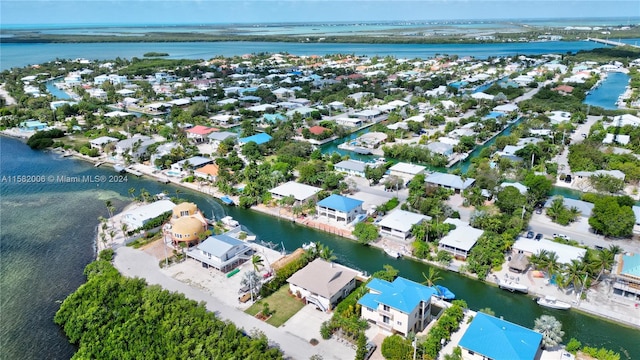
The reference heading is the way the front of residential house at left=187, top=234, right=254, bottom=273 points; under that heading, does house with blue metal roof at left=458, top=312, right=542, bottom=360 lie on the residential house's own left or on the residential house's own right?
on the residential house's own left

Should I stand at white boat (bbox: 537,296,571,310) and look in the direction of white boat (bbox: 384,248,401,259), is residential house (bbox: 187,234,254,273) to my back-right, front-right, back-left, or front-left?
front-left

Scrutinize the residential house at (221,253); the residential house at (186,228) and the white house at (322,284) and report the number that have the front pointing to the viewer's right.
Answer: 0

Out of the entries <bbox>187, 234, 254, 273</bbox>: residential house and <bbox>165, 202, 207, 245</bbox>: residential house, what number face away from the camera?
0

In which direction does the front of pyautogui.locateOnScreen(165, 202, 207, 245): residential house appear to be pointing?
toward the camera

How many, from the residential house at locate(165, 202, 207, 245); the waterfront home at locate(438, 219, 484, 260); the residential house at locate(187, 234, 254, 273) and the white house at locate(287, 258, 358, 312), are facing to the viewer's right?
0

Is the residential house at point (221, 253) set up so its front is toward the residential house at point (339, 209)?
no

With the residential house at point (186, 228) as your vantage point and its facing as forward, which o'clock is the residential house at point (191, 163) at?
the residential house at point (191, 163) is roughly at 6 o'clock from the residential house at point (186, 228).

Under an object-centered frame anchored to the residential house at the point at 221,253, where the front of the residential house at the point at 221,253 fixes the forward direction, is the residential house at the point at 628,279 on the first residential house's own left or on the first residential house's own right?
on the first residential house's own left

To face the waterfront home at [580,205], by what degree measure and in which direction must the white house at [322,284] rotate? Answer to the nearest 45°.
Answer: approximately 180°

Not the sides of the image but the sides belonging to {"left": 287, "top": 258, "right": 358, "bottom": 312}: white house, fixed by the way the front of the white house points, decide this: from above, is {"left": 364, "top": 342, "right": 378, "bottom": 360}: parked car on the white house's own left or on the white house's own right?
on the white house's own left

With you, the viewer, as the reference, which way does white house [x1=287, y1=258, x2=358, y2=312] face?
facing the viewer and to the left of the viewer

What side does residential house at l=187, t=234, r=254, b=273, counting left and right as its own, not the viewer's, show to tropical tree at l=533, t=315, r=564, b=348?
left

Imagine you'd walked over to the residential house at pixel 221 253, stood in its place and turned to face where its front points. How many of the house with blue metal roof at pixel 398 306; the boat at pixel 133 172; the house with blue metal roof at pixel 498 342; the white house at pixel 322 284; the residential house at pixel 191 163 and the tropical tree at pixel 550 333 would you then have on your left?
4

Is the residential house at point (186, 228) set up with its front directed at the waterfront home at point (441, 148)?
no

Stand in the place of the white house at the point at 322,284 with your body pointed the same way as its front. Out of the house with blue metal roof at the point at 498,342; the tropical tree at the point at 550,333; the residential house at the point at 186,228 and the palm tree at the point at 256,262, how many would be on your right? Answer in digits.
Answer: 2

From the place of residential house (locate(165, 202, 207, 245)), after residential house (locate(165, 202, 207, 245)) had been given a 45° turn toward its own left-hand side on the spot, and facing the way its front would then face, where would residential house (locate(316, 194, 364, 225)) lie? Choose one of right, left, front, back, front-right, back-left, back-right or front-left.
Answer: front-left

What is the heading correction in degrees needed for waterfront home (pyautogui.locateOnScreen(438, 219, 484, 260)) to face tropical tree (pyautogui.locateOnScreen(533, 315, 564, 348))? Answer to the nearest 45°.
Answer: approximately 90° to its left

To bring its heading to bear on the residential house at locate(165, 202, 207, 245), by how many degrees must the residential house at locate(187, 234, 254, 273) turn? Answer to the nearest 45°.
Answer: approximately 90° to its right
